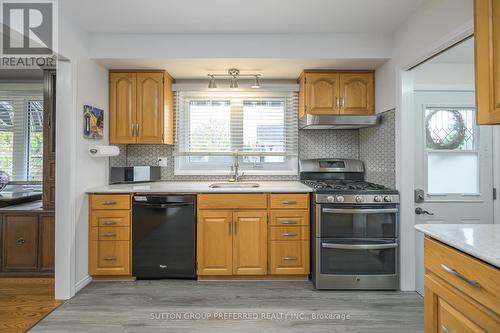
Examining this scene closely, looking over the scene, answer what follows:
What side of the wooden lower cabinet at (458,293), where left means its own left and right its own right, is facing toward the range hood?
right

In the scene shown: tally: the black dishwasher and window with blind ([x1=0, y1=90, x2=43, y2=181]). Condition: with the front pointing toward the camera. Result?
2

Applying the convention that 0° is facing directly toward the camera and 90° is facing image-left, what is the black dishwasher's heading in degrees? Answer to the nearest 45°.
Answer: approximately 0°

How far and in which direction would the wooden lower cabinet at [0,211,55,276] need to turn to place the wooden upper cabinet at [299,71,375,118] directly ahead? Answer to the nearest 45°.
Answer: approximately 45° to its left

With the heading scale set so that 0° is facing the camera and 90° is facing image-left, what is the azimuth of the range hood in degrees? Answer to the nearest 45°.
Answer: approximately 0°

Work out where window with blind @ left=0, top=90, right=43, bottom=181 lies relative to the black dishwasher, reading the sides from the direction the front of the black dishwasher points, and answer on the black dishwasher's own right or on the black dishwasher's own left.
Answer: on the black dishwasher's own right

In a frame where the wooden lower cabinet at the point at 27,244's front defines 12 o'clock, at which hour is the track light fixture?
The track light fixture is roughly at 10 o'clock from the wooden lower cabinet.

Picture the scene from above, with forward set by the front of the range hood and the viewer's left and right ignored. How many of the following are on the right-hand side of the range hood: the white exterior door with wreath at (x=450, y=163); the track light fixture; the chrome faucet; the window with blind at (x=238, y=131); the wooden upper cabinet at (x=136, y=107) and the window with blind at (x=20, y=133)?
5

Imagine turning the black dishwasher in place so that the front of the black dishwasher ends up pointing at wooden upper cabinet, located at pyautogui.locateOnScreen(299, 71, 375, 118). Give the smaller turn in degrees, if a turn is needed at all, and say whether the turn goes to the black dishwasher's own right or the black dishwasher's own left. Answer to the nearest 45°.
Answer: approximately 90° to the black dishwasher's own left
